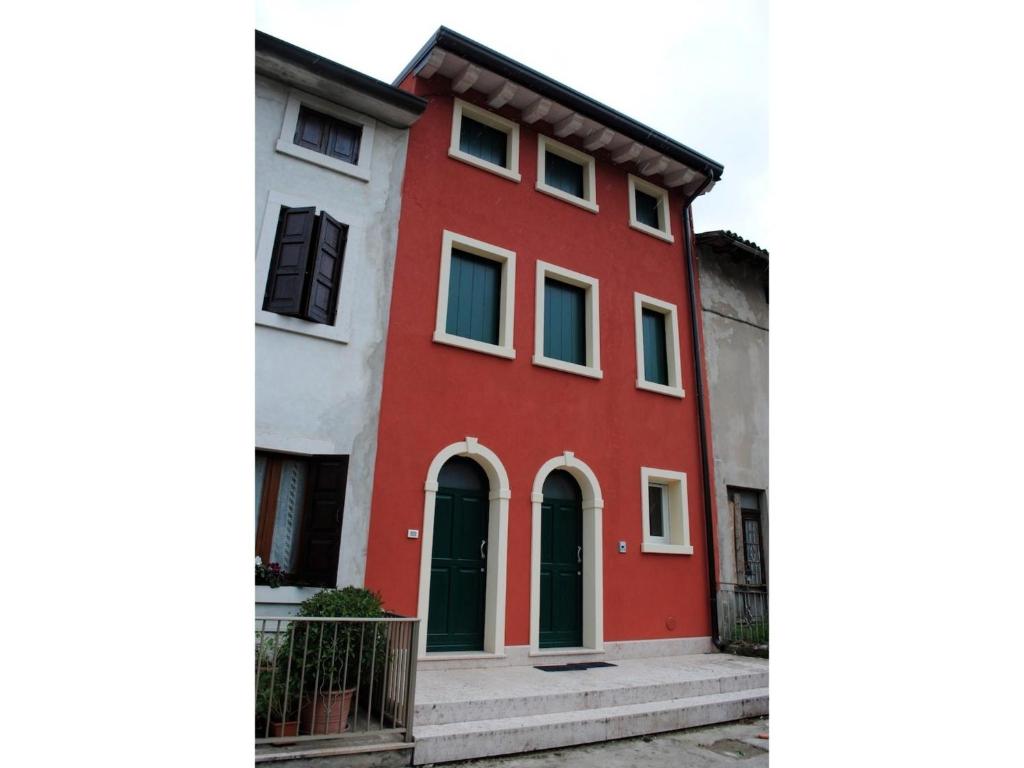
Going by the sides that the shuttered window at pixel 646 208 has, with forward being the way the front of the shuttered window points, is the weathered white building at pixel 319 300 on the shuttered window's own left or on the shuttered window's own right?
on the shuttered window's own right

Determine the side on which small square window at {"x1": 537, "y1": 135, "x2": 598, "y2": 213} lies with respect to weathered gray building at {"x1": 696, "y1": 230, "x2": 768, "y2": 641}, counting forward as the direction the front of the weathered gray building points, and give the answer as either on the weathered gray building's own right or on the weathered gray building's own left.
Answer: on the weathered gray building's own right

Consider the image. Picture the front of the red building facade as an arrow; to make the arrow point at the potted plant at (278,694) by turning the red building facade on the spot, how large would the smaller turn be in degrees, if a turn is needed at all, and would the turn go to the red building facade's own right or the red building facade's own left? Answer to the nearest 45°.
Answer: approximately 90° to the red building facade's own right

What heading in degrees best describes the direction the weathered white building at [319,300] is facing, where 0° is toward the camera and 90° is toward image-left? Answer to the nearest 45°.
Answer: approximately 315°

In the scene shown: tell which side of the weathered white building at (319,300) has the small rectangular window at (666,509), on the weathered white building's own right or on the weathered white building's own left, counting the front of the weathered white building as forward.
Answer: on the weathered white building's own left

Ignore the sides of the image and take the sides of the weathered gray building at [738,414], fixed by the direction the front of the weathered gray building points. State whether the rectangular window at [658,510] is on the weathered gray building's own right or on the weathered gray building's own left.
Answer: on the weathered gray building's own right

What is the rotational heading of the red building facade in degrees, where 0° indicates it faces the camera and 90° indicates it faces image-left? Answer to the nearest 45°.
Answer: approximately 315°
